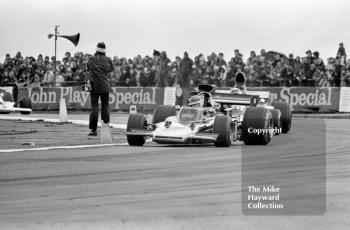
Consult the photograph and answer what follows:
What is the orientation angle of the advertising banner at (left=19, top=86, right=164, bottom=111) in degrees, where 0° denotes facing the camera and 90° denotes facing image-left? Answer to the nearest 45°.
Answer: approximately 0°
